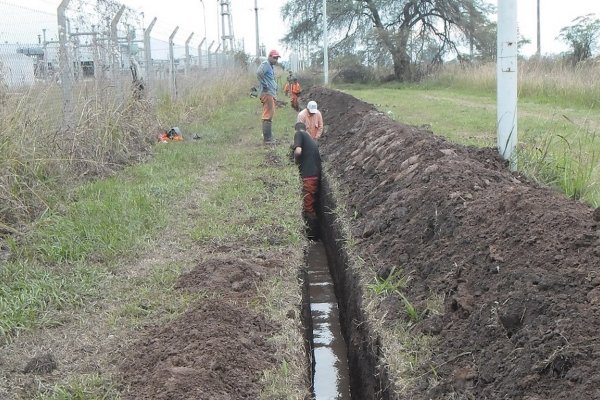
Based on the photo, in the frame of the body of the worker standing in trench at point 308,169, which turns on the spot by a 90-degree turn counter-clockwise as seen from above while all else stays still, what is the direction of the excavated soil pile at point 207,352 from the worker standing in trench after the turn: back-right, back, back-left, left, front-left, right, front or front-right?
front-left

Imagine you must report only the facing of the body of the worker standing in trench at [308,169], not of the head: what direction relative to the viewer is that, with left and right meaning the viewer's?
facing away from the viewer and to the left of the viewer

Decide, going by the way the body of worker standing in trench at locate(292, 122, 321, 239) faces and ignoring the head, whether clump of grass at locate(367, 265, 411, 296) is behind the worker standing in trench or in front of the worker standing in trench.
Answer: behind

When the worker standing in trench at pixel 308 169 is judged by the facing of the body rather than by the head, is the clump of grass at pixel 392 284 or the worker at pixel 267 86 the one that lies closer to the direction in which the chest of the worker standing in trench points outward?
the worker

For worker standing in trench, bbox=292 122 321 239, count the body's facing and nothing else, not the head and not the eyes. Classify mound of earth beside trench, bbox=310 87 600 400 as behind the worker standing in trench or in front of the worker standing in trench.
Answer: behind

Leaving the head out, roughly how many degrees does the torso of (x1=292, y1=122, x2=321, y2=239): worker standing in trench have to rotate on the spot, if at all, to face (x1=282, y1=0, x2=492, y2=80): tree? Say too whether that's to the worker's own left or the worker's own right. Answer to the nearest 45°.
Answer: approximately 45° to the worker's own right
